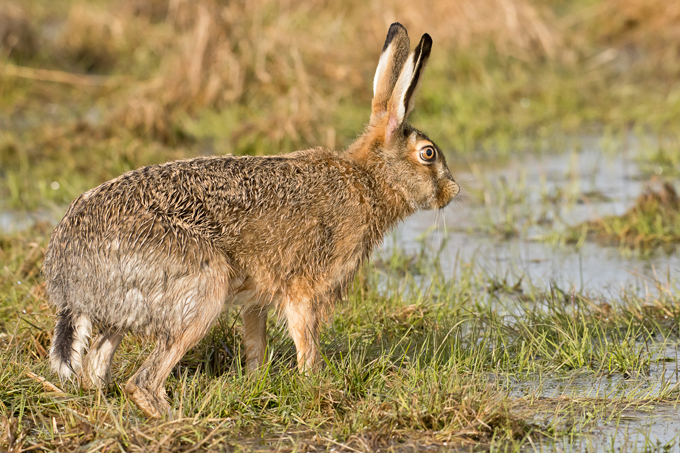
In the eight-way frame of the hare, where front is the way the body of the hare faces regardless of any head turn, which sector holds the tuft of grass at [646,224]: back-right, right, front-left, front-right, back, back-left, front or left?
front-left

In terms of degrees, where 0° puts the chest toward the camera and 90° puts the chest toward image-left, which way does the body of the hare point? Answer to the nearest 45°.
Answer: approximately 270°
